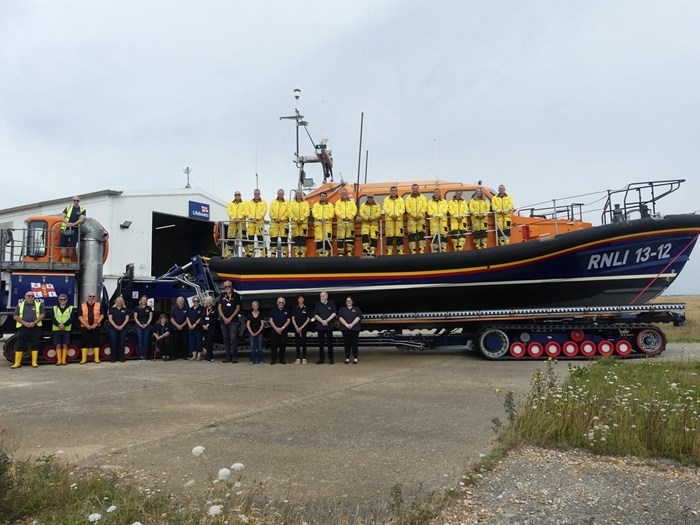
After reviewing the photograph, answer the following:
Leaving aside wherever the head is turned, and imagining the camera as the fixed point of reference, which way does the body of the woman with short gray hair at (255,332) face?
toward the camera

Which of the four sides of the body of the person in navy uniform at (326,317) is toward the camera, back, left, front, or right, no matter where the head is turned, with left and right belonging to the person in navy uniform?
front

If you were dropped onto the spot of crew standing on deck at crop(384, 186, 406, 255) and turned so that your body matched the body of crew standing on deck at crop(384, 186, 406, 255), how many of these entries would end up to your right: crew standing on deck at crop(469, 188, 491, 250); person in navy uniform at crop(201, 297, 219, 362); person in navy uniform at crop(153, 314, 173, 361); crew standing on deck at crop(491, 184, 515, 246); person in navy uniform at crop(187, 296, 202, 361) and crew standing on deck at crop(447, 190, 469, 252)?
3

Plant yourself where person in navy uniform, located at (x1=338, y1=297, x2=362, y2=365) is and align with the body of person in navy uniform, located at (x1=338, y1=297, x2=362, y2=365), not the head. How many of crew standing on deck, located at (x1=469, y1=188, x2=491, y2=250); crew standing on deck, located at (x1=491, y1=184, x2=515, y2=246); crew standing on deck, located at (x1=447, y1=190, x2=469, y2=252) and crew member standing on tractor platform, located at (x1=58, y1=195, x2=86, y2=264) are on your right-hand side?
1

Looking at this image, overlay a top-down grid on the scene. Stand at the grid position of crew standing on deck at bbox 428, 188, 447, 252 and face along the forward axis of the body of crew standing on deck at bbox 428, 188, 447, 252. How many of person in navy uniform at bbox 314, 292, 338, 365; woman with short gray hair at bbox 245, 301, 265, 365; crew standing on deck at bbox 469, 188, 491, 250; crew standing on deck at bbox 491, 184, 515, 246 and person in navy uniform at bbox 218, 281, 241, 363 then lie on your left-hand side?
2

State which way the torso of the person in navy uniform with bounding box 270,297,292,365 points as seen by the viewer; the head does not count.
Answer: toward the camera

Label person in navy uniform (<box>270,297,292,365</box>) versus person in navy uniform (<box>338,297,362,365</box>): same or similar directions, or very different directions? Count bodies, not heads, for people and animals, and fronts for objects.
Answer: same or similar directions
